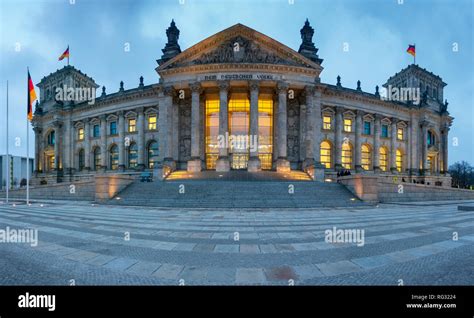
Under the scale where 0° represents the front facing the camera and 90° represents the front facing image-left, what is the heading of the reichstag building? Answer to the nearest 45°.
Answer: approximately 0°
